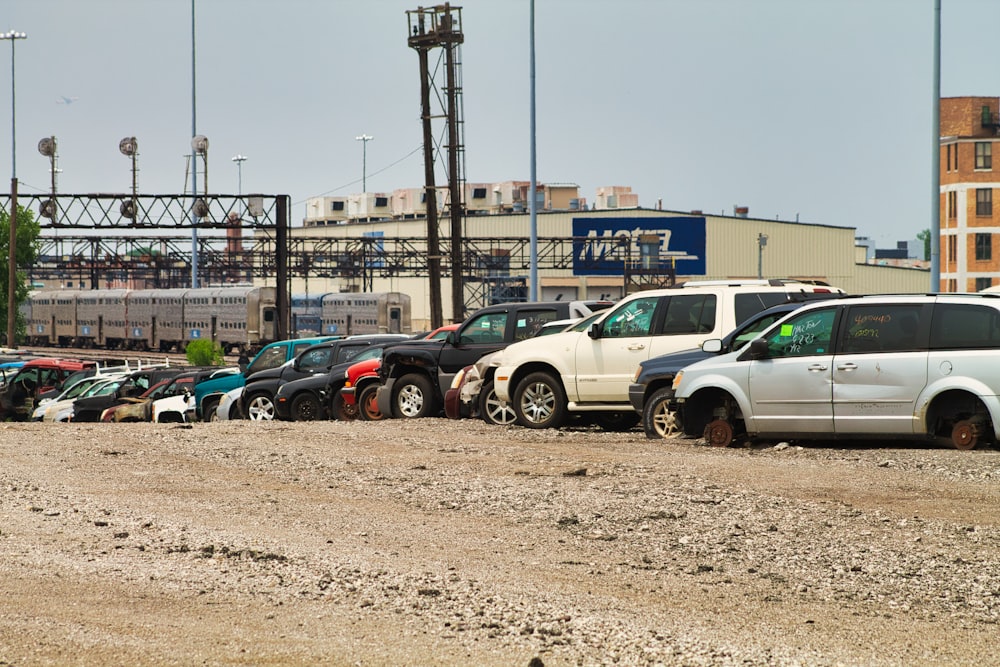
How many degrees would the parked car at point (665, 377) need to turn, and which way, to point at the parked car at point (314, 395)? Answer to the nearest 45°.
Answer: approximately 45° to its right

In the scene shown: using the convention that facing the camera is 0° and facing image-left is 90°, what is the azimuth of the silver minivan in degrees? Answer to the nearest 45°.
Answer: approximately 90°

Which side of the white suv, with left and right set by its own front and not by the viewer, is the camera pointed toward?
left

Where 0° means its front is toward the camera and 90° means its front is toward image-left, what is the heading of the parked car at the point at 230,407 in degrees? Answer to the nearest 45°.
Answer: approximately 45°

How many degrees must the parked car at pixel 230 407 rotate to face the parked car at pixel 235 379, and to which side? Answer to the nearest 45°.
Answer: approximately 135° to its right

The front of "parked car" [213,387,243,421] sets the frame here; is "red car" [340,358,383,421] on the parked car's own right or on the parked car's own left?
on the parked car's own left

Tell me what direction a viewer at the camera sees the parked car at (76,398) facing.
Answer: facing the viewer and to the left of the viewer

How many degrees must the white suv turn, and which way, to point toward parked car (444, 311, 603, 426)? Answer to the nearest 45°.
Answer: approximately 45° to its right

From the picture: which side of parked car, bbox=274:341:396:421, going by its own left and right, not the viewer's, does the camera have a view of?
left

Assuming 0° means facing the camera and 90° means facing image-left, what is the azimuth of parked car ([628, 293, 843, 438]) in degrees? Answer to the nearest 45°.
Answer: approximately 90°

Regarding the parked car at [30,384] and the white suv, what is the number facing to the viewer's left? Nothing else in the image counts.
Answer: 2
